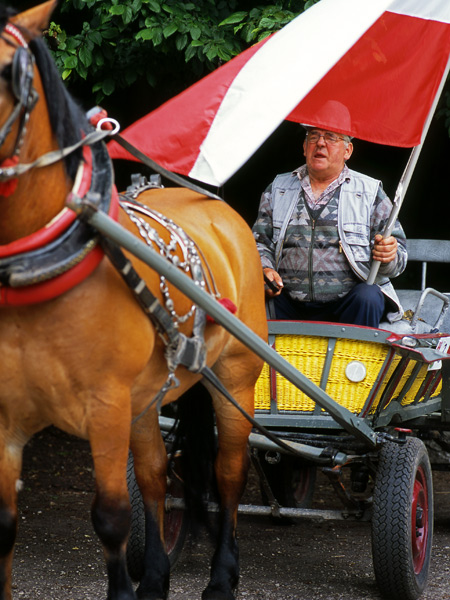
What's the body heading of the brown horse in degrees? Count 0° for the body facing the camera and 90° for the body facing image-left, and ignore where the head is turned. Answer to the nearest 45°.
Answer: approximately 45°

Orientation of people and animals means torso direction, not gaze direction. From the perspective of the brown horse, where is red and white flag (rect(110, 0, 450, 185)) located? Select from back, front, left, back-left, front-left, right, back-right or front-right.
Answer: back

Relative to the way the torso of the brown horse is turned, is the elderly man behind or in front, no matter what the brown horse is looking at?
behind
